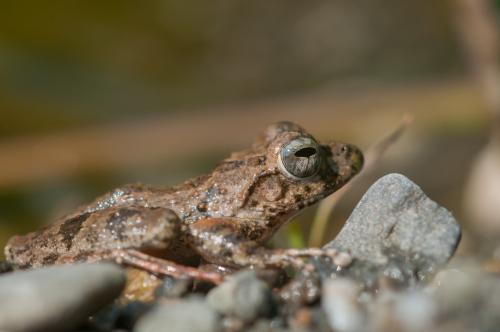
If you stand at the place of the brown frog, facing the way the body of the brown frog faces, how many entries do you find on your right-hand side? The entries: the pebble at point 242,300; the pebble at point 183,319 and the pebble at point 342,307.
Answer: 3

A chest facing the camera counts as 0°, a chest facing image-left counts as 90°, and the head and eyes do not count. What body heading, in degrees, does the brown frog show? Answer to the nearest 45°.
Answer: approximately 270°

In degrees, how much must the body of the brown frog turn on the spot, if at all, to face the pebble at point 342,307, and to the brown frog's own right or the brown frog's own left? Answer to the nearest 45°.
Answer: approximately 90° to the brown frog's own right

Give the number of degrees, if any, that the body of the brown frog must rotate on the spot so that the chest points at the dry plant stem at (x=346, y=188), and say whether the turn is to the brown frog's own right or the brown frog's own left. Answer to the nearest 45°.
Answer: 0° — it already faces it

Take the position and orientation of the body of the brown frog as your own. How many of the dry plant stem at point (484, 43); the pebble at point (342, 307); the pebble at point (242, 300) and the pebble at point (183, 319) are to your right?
3

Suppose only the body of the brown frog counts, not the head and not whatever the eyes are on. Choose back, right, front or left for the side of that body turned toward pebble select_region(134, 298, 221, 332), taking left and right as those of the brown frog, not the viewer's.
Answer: right

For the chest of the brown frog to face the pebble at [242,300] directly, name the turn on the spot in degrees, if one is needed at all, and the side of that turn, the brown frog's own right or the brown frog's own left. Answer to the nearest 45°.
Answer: approximately 90° to the brown frog's own right

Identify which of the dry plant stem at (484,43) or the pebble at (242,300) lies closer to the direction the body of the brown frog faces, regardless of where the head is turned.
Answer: the dry plant stem

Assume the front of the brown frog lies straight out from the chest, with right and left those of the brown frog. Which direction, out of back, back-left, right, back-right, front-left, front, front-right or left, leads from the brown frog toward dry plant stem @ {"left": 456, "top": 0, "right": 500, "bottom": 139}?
front-left
